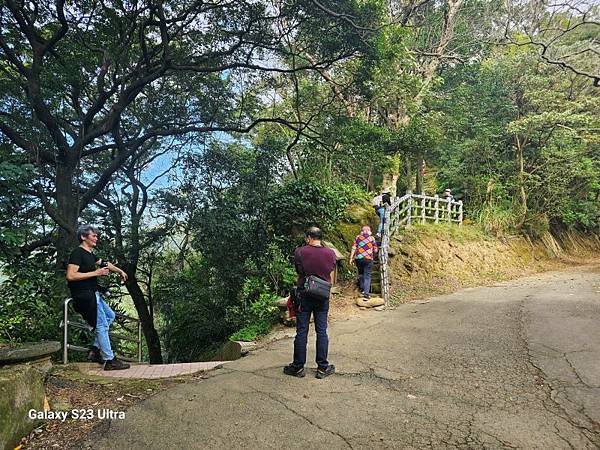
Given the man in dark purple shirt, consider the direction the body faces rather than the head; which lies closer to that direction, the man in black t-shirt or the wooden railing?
the wooden railing

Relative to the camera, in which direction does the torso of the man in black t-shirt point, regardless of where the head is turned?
to the viewer's right

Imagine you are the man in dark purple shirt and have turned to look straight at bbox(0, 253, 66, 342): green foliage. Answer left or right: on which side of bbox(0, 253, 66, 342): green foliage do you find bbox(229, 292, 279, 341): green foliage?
right

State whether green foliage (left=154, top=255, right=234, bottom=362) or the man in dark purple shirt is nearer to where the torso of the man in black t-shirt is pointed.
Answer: the man in dark purple shirt

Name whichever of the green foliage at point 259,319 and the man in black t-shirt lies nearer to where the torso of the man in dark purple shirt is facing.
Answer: the green foliage

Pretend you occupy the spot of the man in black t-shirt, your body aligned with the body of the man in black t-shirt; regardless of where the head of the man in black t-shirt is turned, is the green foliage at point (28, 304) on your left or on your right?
on your left

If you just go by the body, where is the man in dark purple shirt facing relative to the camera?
away from the camera

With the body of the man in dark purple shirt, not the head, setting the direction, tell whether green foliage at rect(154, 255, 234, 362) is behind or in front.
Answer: in front

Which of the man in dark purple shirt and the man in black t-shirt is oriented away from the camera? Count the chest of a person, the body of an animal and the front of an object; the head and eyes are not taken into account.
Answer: the man in dark purple shirt

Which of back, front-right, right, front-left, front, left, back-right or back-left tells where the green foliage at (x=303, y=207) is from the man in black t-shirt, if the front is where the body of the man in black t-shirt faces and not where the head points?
front-left

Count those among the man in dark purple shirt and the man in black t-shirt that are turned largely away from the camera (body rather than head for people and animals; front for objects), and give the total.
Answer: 1

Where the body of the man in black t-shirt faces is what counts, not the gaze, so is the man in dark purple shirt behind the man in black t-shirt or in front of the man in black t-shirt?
in front

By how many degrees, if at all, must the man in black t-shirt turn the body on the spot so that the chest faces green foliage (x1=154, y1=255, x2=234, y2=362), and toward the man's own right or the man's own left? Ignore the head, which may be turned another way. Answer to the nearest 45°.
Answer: approximately 45° to the man's own left

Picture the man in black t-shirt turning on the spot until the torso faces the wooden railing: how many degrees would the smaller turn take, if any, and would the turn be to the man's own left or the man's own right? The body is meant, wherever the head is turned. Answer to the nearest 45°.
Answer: approximately 45° to the man's own left
